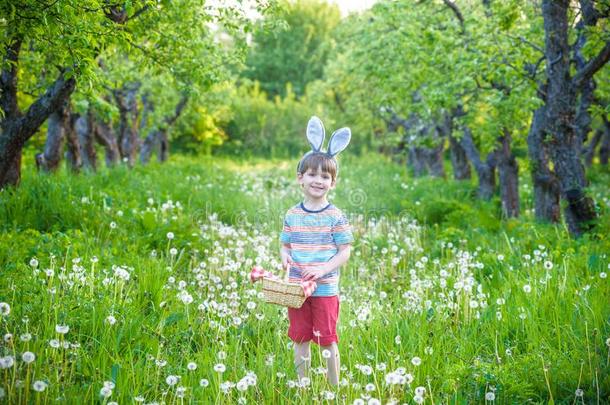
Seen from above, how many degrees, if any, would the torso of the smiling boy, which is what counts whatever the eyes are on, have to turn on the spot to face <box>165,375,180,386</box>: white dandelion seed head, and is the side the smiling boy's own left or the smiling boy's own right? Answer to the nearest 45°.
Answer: approximately 45° to the smiling boy's own right

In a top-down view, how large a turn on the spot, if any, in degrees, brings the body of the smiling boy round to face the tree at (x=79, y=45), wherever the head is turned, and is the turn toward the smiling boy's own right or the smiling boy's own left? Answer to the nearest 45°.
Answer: approximately 135° to the smiling boy's own right

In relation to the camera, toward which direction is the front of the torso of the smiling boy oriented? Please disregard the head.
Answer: toward the camera

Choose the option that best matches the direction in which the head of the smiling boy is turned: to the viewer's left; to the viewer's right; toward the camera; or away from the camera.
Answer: toward the camera

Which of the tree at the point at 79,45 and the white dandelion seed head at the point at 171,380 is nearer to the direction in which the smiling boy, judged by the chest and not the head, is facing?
the white dandelion seed head
